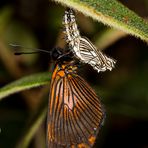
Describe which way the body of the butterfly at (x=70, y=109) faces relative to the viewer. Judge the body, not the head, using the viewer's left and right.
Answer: facing to the left of the viewer
